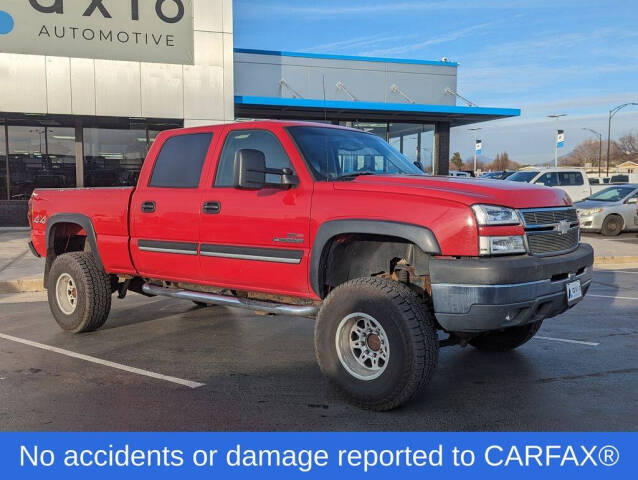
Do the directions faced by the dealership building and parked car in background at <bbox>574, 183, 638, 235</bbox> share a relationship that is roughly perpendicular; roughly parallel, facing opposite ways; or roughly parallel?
roughly perpendicular

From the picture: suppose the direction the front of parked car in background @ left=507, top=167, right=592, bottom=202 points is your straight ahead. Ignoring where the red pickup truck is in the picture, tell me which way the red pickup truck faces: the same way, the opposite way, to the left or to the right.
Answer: to the left

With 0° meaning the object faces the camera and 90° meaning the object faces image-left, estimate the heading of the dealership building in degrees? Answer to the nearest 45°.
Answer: approximately 0°

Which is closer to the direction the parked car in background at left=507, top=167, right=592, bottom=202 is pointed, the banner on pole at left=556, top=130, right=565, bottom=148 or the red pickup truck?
the red pickup truck

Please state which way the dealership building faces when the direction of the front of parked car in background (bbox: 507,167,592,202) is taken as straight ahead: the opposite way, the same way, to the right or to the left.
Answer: to the left

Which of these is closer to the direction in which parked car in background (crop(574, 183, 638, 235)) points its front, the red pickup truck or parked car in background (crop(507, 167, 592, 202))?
the red pickup truck

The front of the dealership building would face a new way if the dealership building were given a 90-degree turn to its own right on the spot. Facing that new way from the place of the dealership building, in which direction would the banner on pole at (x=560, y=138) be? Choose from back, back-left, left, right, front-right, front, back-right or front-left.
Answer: back-right

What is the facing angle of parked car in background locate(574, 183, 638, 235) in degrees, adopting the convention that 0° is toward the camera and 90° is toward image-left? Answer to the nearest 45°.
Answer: approximately 45°

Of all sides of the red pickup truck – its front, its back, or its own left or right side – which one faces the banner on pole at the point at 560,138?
left

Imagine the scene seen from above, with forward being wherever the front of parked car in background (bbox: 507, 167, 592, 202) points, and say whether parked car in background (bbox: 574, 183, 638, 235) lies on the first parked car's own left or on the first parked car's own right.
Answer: on the first parked car's own left

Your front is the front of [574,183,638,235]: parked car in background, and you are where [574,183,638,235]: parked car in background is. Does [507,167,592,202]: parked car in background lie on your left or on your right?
on your right

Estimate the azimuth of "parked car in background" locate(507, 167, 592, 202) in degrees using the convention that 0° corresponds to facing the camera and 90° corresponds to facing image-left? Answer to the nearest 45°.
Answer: approximately 45°
